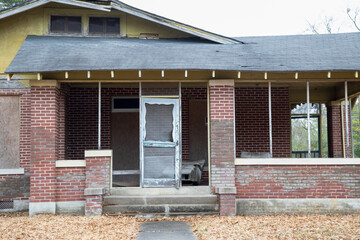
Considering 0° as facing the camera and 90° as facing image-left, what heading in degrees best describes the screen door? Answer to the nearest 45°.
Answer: approximately 0°
